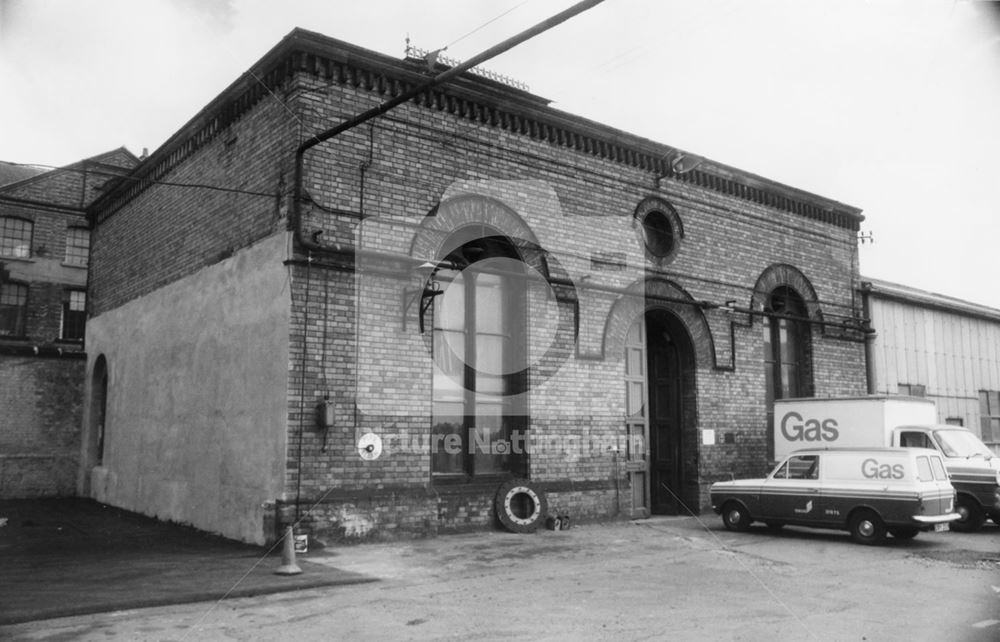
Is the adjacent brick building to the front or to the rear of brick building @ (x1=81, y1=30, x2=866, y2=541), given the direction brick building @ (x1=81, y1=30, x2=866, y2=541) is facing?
to the rear

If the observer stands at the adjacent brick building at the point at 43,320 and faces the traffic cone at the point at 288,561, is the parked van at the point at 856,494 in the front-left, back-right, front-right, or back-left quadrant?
front-left

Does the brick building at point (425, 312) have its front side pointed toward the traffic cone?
no

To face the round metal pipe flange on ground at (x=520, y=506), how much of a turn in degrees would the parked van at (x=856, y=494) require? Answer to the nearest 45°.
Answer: approximately 45° to its left

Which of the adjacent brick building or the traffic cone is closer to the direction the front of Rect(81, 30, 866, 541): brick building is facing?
the traffic cone

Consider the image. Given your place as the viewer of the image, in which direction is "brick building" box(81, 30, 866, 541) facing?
facing the viewer and to the right of the viewer

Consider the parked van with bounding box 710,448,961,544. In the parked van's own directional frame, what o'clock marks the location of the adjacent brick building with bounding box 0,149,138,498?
The adjacent brick building is roughly at 11 o'clock from the parked van.

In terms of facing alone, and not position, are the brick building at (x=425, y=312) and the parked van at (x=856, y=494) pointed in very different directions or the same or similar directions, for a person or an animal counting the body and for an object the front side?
very different directions
